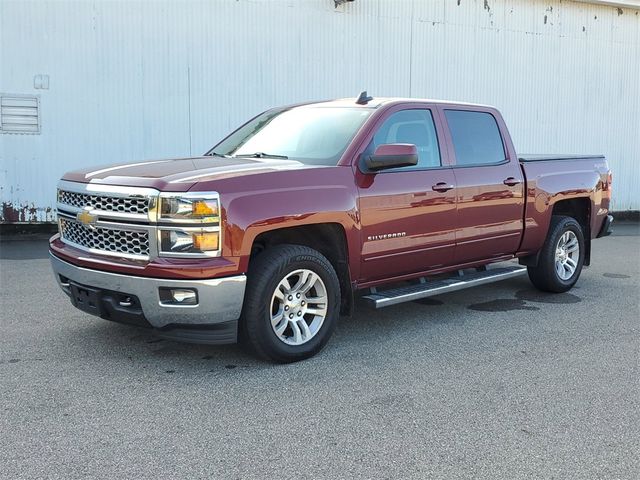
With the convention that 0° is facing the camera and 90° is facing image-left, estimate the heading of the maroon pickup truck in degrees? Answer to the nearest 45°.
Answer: approximately 45°
